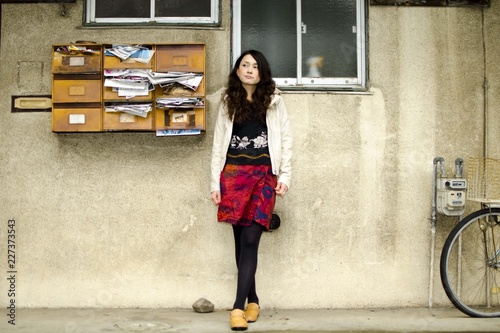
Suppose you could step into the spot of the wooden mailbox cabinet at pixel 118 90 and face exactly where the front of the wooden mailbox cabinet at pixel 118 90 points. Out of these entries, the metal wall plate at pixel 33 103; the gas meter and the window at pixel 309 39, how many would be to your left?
2

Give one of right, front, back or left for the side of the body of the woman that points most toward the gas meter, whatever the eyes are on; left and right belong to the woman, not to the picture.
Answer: left

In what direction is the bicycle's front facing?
to the viewer's left

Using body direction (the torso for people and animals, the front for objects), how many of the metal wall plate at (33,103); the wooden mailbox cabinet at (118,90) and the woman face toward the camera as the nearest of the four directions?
3

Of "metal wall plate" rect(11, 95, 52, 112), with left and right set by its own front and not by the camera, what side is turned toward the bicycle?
left

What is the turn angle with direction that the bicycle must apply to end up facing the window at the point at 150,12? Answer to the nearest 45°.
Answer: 0° — it already faces it

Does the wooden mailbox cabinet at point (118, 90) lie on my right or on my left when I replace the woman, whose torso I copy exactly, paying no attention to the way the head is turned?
on my right

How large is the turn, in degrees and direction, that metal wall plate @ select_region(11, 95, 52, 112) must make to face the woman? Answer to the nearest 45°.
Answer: approximately 45° to its left

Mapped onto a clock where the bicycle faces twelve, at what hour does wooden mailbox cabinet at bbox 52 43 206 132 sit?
The wooden mailbox cabinet is roughly at 11 o'clock from the bicycle.

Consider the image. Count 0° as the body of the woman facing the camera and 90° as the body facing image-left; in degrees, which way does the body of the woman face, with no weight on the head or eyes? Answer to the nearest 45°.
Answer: approximately 0°

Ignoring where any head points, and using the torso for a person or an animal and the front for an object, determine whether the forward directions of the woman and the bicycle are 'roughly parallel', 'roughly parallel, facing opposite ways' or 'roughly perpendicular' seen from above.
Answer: roughly perpendicular

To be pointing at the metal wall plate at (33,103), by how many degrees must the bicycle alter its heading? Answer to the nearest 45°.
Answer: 0° — it already faces it
